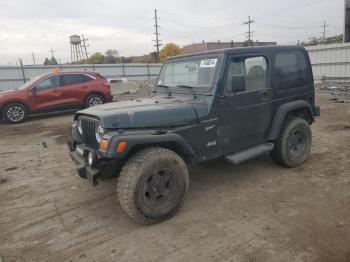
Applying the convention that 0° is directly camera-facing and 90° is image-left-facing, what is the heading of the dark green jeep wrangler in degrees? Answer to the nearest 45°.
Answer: approximately 45°

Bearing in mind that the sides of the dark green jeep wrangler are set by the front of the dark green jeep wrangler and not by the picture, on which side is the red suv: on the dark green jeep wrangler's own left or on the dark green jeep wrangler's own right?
on the dark green jeep wrangler's own right
